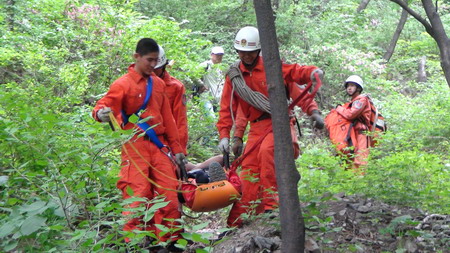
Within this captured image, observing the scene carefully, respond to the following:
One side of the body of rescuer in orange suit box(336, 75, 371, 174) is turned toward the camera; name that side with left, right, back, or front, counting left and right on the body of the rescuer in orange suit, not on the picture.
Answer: left

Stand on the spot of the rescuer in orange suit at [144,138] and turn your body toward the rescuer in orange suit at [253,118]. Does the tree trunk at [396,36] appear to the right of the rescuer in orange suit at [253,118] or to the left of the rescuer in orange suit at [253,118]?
left

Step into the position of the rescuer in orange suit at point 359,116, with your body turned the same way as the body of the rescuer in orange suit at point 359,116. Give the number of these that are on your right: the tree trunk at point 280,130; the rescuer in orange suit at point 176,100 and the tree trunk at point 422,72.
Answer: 1

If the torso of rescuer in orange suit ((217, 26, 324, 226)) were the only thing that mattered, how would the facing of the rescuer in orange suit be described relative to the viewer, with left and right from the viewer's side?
facing the viewer

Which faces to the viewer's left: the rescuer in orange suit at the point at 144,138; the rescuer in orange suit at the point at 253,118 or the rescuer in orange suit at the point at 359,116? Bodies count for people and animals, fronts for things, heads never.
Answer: the rescuer in orange suit at the point at 359,116

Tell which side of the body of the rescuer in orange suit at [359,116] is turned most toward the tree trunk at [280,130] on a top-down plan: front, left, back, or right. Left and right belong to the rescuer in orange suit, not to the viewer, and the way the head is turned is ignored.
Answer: left

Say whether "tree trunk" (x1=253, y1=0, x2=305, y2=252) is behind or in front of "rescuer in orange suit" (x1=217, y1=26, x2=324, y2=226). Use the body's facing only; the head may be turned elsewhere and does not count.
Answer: in front

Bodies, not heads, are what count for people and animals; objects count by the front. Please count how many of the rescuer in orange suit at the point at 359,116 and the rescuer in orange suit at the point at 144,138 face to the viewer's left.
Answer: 1
